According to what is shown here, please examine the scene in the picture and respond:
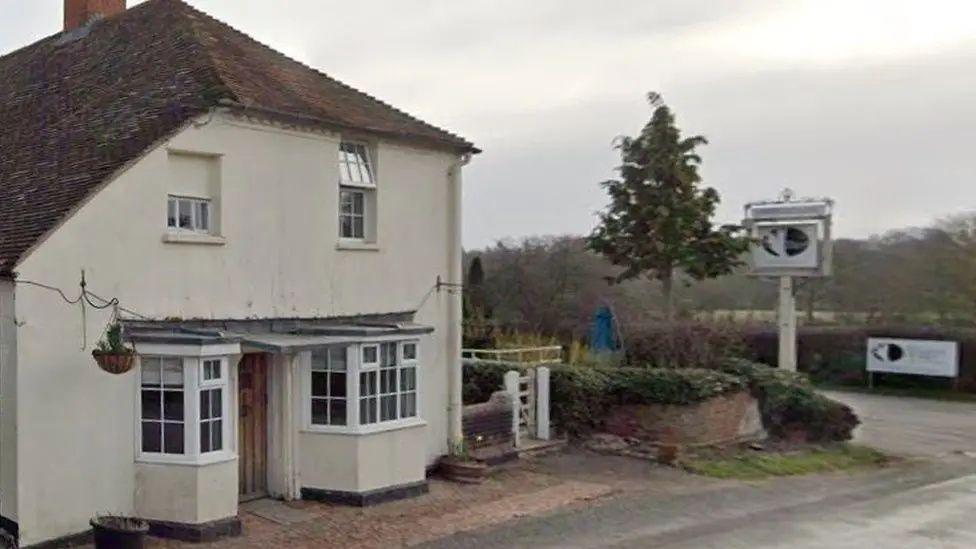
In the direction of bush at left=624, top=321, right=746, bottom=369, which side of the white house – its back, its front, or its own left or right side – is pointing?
left

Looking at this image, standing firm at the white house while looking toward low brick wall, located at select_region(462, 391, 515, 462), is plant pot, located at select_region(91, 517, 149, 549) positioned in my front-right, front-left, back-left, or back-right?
back-right

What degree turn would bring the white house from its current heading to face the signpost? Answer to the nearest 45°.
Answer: approximately 90° to its left

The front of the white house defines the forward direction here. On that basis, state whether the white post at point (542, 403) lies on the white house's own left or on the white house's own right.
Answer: on the white house's own left

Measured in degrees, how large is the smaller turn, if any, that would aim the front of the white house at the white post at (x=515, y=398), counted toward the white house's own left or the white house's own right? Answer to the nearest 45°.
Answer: approximately 90° to the white house's own left

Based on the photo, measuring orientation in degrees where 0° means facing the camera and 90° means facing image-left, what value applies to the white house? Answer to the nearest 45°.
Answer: approximately 315°

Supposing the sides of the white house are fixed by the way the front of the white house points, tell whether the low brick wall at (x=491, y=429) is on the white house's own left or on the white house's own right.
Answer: on the white house's own left

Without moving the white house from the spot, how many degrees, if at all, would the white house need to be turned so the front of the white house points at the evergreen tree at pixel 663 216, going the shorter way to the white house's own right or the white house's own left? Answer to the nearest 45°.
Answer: approximately 90° to the white house's own left

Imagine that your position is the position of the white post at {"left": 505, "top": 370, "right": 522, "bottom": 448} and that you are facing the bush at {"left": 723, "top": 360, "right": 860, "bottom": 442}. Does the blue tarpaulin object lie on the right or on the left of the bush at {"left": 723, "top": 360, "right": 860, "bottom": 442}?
left

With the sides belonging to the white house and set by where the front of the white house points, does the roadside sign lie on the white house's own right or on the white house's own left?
on the white house's own left
